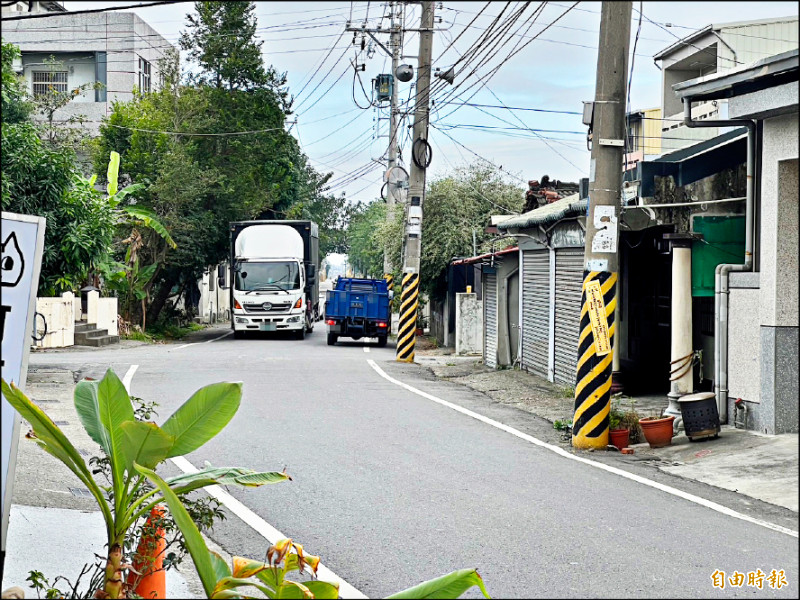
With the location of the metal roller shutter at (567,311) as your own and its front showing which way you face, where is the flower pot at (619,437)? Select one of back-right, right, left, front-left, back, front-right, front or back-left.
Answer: front-left

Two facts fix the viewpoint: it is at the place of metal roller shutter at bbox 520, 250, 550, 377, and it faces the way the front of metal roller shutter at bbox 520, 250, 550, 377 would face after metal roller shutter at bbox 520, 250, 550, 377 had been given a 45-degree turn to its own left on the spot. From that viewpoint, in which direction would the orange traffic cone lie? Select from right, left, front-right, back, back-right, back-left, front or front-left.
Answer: front

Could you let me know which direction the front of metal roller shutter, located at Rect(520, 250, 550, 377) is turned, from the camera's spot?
facing the viewer and to the left of the viewer

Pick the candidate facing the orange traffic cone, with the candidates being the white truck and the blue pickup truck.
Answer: the white truck

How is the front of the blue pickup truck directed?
away from the camera

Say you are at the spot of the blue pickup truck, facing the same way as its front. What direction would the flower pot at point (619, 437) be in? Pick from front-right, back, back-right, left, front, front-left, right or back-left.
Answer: back

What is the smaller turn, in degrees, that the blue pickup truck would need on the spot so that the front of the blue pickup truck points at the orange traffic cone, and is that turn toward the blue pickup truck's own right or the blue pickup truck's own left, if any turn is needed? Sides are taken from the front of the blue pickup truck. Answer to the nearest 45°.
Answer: approximately 180°

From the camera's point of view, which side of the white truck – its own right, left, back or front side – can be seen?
front

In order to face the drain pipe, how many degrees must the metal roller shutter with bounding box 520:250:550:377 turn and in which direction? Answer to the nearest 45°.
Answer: approximately 45° to its left

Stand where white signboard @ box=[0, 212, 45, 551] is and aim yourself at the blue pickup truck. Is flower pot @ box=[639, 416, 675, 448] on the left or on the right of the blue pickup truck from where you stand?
right

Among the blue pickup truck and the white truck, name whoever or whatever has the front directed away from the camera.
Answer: the blue pickup truck

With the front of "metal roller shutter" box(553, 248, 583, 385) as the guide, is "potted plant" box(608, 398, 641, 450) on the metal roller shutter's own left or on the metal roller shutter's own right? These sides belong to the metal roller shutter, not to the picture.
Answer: on the metal roller shutter's own left

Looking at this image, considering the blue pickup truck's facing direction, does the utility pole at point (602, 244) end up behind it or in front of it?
behind

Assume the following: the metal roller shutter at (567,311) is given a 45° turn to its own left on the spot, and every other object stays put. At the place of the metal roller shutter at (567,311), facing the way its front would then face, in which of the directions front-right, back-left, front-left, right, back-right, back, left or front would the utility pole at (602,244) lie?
front

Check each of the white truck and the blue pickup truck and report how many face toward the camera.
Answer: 1
